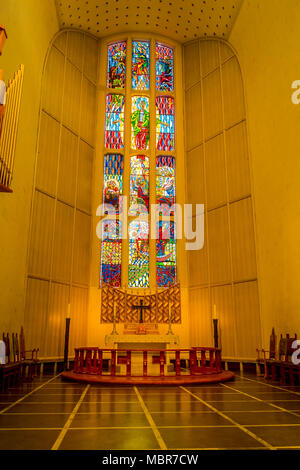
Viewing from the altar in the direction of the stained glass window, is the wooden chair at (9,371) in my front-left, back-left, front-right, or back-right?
back-left

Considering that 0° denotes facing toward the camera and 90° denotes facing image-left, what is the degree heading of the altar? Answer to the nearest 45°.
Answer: approximately 0°

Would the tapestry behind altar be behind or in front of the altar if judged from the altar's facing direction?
behind

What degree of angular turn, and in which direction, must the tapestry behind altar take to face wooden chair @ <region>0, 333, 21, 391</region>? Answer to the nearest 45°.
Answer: approximately 45° to its right

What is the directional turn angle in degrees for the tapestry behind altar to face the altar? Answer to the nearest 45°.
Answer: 0° — it already faces it

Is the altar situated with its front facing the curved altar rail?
yes

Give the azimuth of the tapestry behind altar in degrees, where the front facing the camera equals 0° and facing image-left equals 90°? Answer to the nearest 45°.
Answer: approximately 0°

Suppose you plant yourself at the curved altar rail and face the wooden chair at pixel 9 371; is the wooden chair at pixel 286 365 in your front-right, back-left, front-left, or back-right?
back-left

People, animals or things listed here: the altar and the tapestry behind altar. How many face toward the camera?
2
